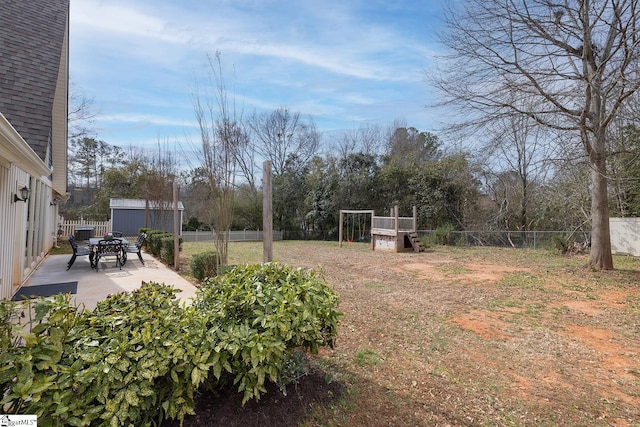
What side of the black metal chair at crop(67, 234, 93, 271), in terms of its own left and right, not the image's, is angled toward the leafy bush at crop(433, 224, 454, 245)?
front

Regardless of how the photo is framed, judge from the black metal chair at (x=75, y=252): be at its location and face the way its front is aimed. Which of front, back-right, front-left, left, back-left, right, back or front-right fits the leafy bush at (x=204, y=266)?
front-right

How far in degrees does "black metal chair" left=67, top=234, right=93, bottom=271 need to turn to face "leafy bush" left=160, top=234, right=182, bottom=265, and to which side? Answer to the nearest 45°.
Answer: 0° — it already faces it

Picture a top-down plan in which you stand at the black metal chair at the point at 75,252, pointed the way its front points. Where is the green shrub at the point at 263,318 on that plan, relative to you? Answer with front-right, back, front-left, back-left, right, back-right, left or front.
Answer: right

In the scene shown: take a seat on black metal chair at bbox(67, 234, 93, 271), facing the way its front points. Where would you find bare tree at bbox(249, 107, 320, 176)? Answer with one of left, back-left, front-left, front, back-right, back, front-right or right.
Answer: front-left

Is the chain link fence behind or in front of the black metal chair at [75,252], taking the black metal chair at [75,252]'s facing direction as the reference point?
in front

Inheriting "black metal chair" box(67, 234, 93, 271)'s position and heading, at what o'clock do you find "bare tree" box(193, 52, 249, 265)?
The bare tree is roughly at 2 o'clock from the black metal chair.

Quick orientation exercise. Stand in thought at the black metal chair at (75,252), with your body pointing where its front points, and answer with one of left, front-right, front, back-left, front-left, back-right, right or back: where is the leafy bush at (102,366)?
right

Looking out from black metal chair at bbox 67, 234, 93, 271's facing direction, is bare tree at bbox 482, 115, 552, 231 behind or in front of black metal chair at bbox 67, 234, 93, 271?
in front

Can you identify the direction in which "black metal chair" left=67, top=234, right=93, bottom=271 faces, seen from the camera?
facing to the right of the viewer

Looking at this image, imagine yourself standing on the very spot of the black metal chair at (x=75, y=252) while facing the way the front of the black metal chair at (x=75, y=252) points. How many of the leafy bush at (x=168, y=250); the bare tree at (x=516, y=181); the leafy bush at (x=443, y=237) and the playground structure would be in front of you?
4

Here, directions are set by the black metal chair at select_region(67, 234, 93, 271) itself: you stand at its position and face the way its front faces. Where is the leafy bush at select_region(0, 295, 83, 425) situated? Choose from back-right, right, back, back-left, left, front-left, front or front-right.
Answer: right

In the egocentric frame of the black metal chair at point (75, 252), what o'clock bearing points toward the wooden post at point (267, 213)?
The wooden post is roughly at 2 o'clock from the black metal chair.

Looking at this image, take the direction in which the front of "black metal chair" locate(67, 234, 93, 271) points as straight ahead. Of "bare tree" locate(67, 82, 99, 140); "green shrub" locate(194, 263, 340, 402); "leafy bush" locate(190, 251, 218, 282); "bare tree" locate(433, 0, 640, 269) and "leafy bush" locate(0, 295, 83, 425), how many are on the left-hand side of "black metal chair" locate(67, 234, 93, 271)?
1
